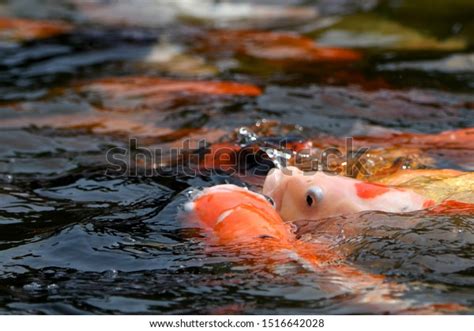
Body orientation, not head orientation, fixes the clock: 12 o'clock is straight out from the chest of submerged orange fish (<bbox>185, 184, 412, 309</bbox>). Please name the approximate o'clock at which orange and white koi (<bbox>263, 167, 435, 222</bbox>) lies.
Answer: The orange and white koi is roughly at 3 o'clock from the submerged orange fish.

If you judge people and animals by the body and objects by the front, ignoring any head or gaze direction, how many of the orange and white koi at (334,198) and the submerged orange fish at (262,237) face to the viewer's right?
0

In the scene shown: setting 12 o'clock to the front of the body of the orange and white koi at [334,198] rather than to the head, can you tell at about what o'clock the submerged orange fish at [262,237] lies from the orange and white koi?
The submerged orange fish is roughly at 10 o'clock from the orange and white koi.

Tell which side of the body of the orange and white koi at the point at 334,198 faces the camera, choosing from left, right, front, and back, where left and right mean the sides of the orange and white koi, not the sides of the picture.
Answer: left

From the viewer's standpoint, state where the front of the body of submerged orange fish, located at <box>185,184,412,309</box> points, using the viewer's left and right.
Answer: facing away from the viewer and to the left of the viewer
